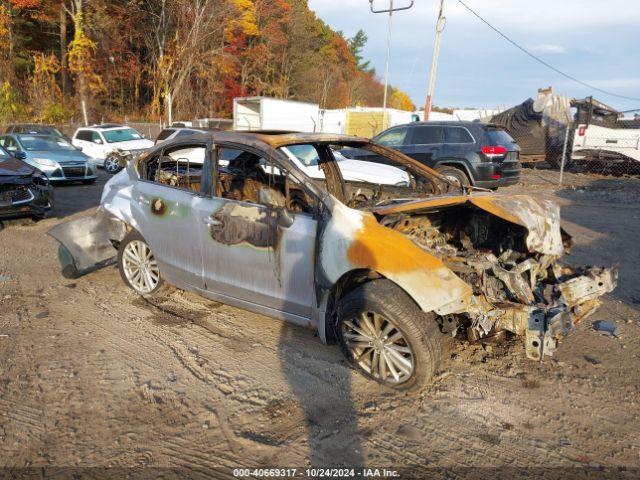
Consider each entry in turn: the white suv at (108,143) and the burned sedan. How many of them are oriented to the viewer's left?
0

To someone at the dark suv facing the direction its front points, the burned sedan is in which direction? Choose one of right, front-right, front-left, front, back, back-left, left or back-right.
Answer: back-left

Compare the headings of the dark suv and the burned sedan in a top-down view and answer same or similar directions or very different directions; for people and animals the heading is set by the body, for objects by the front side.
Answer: very different directions

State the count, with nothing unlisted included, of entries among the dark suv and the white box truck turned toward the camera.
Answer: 0

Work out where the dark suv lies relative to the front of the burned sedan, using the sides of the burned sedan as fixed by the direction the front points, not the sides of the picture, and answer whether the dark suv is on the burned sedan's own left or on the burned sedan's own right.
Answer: on the burned sedan's own left

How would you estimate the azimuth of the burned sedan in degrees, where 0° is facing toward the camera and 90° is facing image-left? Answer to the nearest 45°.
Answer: approximately 315°

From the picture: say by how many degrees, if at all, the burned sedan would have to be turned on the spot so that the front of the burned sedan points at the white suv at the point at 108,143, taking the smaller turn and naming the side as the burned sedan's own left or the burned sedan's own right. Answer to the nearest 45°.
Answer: approximately 180°

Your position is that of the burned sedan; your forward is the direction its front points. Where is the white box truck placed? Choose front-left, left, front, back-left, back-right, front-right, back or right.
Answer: back-left

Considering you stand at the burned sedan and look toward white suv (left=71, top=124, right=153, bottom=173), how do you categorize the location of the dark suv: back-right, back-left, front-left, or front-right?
front-right

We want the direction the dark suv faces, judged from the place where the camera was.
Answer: facing away from the viewer and to the left of the viewer

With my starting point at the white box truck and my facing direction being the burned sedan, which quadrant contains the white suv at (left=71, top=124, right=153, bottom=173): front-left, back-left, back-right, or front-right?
front-right

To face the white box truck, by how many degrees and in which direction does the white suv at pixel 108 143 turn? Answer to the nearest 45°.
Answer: approximately 90° to its left
